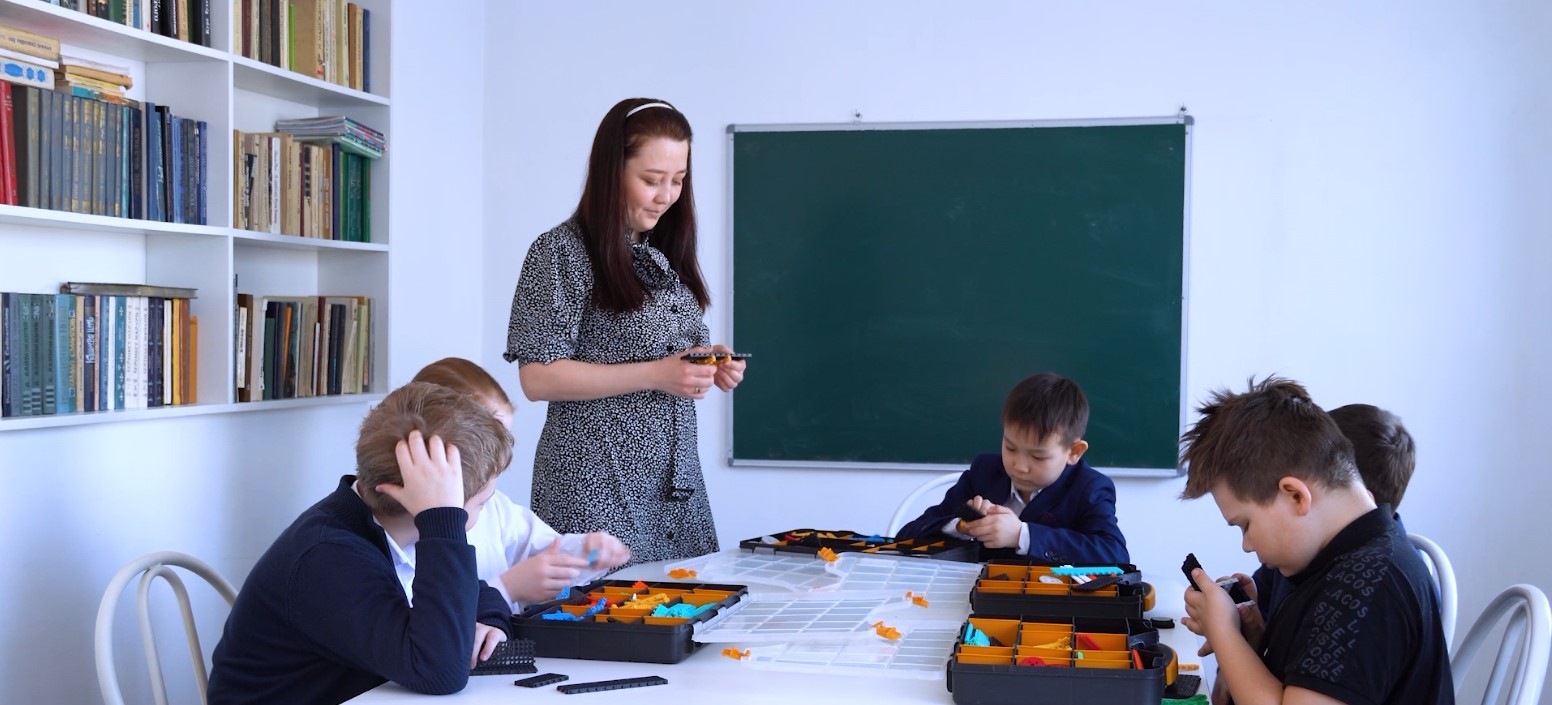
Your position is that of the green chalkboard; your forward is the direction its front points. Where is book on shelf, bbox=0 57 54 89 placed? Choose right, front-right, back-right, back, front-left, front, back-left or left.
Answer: front-right

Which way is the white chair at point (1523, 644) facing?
to the viewer's left

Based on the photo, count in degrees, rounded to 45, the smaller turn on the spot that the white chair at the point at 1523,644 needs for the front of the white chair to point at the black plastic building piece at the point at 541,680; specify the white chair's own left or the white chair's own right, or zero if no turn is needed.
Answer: approximately 45° to the white chair's own left

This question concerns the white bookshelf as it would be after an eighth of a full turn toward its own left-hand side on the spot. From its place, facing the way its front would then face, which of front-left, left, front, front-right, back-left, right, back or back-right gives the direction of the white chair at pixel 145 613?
right

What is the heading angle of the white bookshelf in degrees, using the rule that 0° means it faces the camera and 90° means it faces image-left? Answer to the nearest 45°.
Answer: approximately 315°

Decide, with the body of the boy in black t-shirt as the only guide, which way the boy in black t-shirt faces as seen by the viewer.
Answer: to the viewer's left

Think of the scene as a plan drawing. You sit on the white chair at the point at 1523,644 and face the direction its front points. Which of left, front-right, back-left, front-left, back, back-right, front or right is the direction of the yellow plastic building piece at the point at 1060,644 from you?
front-left

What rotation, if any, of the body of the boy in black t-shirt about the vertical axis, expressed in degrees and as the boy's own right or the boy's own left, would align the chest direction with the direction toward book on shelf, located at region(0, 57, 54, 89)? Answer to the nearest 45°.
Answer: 0° — they already face it

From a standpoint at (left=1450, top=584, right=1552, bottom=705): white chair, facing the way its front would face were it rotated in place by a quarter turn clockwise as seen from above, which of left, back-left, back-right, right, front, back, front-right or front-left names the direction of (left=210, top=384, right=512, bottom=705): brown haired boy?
back-left
